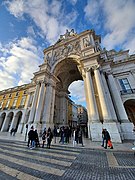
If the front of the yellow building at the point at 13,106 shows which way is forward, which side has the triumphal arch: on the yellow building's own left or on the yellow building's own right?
on the yellow building's own left
